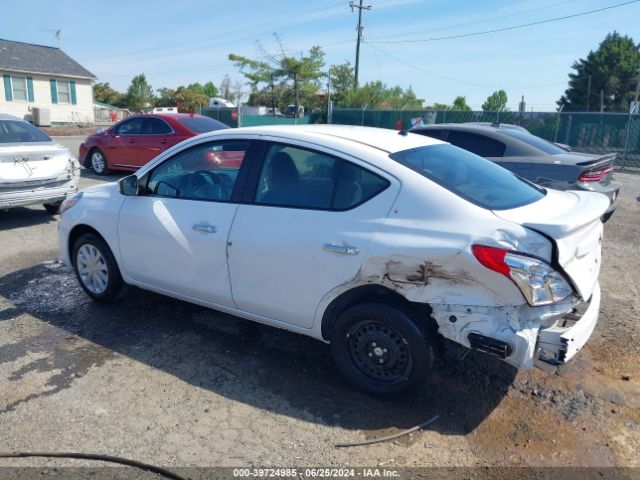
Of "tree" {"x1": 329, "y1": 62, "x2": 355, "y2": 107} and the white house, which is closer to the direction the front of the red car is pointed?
the white house

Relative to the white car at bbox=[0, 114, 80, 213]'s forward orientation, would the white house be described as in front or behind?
in front

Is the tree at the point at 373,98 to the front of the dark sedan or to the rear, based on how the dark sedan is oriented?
to the front

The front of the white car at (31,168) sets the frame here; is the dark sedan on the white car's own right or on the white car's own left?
on the white car's own right

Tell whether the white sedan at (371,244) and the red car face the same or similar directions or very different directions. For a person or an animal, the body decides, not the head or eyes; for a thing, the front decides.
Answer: same or similar directions

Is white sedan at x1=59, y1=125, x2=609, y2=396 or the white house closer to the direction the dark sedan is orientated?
the white house

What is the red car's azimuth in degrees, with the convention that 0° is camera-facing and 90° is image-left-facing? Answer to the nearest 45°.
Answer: approximately 135°

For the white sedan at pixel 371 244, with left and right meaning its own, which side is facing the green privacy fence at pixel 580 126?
right

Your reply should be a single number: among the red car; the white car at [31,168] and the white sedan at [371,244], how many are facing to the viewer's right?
0

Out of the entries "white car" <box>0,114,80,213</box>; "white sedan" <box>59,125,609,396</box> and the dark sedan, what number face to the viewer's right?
0

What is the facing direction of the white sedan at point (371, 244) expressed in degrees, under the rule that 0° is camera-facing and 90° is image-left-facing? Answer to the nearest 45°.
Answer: approximately 135°

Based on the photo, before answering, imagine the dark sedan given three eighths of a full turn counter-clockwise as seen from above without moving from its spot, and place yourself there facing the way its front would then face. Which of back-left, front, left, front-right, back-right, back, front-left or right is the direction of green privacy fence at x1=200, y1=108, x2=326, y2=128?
back-right

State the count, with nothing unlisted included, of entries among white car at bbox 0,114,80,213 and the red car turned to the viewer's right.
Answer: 0

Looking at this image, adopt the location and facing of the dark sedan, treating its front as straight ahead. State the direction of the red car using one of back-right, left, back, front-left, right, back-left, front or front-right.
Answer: front-left

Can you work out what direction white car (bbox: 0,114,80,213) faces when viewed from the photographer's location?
facing away from the viewer

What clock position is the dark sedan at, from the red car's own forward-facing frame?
The dark sedan is roughly at 6 o'clock from the red car.

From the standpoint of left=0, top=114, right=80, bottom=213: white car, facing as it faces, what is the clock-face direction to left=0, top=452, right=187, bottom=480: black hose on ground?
The black hose on ground is roughly at 6 o'clock from the white car.

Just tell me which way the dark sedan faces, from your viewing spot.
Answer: facing away from the viewer and to the left of the viewer

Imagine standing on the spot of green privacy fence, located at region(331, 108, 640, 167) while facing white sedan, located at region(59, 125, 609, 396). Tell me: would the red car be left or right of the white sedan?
right

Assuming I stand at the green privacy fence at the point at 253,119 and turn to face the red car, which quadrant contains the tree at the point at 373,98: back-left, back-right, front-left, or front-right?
back-left
